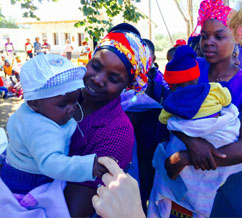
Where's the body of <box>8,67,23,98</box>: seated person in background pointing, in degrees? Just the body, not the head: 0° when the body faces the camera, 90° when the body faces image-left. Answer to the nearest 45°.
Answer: approximately 45°

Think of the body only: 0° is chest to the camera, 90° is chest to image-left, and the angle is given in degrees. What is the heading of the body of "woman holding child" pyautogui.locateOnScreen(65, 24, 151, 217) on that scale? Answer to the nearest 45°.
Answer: approximately 45°

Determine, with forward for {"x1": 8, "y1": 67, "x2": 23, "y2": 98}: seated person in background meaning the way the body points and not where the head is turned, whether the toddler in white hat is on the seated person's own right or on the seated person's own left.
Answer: on the seated person's own left

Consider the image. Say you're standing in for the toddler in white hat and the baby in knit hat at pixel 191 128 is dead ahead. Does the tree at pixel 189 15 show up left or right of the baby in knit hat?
left

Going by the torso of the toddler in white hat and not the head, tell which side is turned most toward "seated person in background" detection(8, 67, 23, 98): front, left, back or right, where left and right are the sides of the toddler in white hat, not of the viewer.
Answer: left

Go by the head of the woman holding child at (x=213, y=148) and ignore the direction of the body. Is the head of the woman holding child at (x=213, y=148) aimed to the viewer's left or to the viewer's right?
to the viewer's left

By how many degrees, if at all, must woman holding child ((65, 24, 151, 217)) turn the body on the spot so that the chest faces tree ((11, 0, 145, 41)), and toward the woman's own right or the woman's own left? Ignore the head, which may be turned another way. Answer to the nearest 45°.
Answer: approximately 135° to the woman's own right

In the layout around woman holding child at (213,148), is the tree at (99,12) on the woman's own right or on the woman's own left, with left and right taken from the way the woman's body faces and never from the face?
on the woman's own right

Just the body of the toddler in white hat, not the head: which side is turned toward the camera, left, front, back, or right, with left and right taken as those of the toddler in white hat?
right

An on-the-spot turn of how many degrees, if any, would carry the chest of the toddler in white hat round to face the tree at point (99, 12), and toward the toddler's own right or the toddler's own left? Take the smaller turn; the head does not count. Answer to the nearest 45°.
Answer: approximately 90° to the toddler's own left

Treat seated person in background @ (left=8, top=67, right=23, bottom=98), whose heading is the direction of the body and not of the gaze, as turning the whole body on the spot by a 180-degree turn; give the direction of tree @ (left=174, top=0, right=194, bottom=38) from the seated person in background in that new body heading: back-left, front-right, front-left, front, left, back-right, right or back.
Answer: front-right
